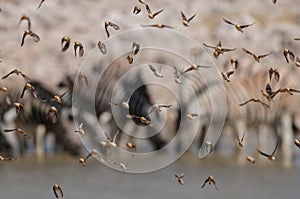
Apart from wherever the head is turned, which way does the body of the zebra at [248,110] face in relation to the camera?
to the viewer's left

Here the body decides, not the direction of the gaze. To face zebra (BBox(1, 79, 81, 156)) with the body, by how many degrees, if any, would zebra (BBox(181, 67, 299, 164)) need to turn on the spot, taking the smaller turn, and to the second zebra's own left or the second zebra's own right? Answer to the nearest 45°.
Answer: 0° — it already faces it
